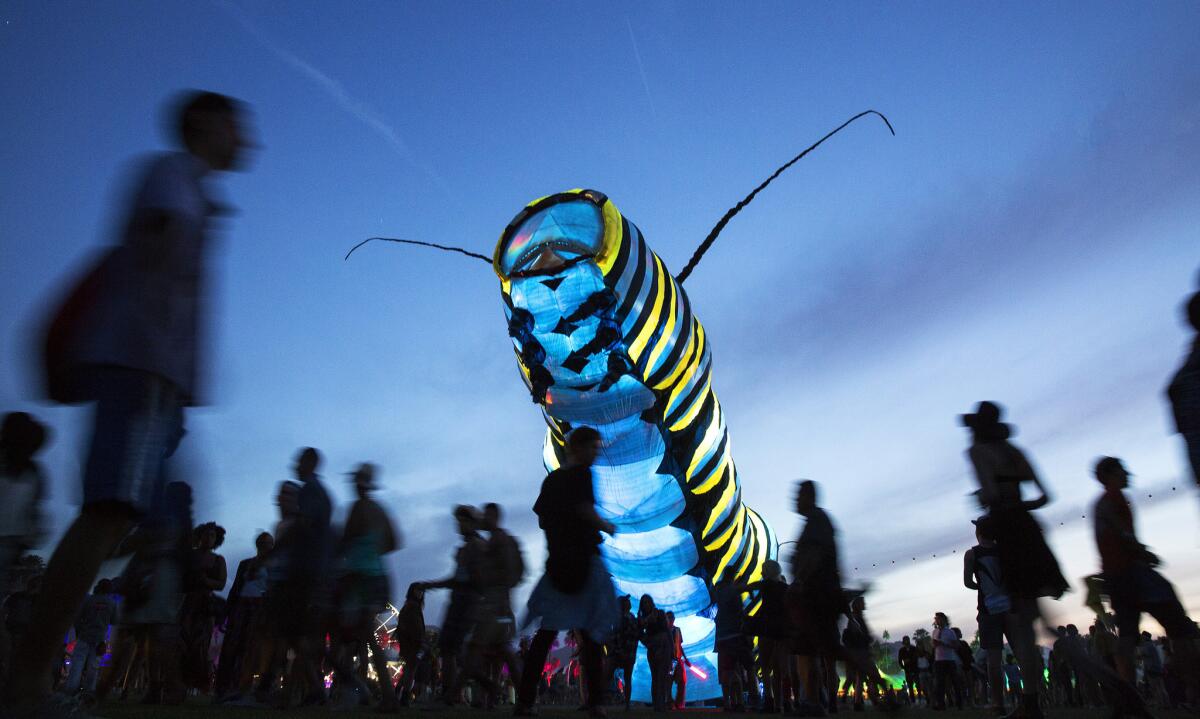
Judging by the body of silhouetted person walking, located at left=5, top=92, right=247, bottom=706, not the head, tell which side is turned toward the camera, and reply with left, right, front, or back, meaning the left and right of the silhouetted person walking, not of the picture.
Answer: right

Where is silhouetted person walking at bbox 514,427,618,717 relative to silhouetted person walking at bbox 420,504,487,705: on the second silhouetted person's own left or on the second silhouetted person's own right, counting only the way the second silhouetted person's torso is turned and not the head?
on the second silhouetted person's own left

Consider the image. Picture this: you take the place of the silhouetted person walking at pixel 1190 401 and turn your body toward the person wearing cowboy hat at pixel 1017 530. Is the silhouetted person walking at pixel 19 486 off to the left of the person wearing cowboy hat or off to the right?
left

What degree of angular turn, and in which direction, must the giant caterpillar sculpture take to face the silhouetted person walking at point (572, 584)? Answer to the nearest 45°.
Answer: approximately 45° to its left

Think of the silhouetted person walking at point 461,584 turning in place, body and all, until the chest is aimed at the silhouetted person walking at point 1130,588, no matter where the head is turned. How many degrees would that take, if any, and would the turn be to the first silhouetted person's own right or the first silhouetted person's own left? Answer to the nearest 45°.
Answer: approximately 135° to the first silhouetted person's own left

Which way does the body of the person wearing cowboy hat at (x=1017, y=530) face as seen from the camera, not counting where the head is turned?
to the viewer's left

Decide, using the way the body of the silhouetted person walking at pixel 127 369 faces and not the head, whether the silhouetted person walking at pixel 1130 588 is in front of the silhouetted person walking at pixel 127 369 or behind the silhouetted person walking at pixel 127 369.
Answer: in front

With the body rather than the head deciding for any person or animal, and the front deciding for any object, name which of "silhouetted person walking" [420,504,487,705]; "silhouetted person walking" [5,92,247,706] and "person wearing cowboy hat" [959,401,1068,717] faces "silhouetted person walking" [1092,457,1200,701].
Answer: "silhouetted person walking" [5,92,247,706]

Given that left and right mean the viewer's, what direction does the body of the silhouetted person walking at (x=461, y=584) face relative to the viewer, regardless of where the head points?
facing to the left of the viewer

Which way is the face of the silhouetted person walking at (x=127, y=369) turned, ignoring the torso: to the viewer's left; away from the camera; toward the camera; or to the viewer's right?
to the viewer's right

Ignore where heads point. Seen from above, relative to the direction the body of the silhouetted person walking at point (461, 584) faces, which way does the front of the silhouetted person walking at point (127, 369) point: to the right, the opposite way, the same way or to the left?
the opposite way

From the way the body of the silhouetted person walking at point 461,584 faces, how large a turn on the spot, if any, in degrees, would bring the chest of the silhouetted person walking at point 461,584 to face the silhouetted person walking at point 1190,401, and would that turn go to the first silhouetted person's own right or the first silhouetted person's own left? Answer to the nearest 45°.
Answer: approximately 135° to the first silhouetted person's own left

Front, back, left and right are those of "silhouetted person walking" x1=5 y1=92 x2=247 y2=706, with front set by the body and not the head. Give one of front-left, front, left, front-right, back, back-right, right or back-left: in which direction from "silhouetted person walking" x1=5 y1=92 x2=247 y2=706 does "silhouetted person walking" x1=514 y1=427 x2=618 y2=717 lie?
front-left

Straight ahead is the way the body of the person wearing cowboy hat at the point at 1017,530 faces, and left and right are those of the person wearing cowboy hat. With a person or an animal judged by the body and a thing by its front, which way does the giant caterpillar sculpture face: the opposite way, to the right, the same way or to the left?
to the left

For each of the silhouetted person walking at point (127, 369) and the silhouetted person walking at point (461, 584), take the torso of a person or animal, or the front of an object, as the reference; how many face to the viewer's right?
1

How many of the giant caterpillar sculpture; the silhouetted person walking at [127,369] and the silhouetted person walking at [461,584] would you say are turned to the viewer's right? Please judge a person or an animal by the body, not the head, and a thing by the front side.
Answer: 1

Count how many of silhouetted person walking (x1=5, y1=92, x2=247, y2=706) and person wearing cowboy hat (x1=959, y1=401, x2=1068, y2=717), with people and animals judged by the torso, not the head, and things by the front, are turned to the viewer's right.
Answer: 1

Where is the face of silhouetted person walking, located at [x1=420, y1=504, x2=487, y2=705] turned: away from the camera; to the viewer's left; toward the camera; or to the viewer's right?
to the viewer's left
